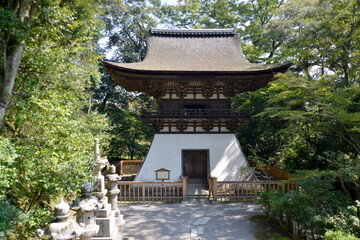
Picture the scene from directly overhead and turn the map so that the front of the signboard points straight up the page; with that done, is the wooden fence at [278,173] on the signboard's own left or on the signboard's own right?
on the signboard's own left

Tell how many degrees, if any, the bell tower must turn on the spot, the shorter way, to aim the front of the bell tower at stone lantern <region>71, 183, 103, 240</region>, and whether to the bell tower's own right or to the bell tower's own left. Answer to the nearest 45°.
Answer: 0° — it already faces it

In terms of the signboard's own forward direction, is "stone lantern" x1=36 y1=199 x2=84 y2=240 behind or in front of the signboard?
in front

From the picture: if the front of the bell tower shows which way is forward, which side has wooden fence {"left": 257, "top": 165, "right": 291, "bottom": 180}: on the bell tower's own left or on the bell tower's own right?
on the bell tower's own left

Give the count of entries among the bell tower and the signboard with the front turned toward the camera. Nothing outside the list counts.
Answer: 2

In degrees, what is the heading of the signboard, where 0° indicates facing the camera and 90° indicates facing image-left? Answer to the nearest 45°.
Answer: approximately 0°

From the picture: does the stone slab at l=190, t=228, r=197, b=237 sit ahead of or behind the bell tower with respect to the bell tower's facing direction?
ahead

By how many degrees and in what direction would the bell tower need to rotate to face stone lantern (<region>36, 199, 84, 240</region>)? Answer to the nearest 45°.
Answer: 0° — it already faces it

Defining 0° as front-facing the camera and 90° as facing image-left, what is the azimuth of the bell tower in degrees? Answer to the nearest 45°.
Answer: approximately 0°

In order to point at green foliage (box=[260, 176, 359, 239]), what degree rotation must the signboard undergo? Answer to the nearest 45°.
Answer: approximately 45° to its left

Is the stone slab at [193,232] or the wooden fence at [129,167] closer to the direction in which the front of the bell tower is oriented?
the stone slab
